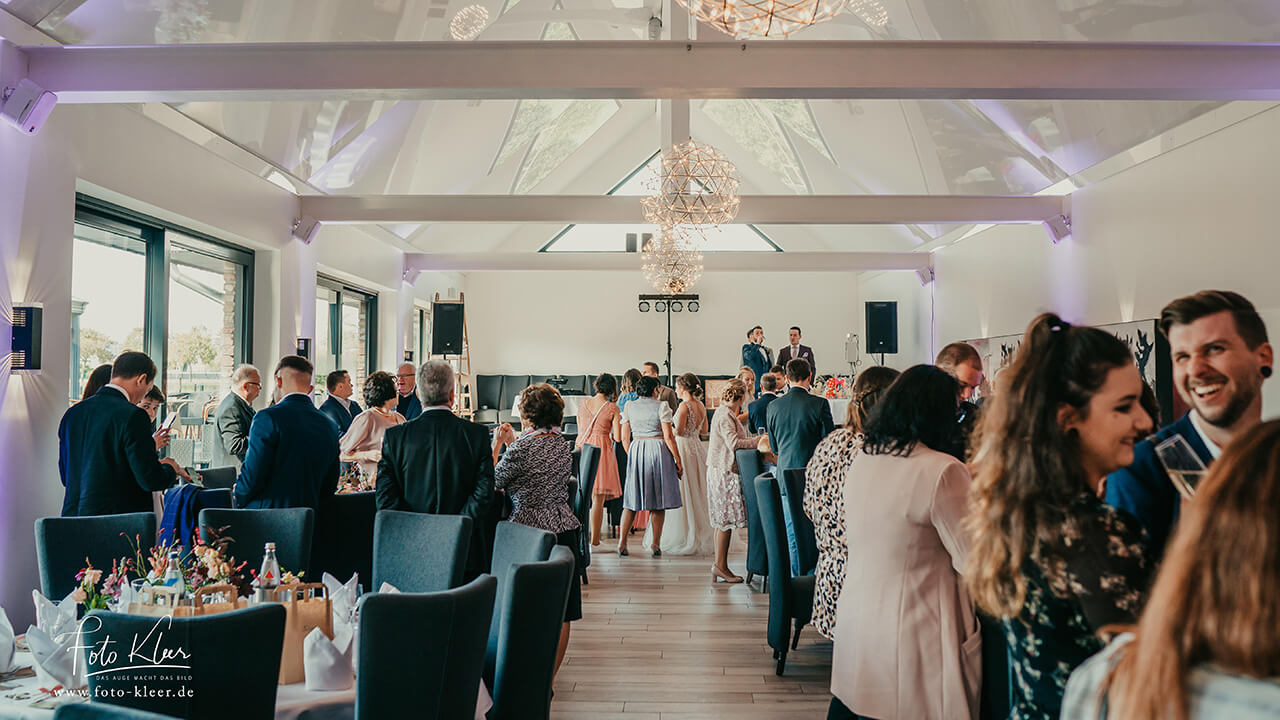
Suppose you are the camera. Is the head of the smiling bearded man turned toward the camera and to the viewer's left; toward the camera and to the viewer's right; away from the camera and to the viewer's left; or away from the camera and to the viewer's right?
toward the camera and to the viewer's left

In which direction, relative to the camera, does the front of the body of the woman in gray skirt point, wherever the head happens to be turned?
away from the camera

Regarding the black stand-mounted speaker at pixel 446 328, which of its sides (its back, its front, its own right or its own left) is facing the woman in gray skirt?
front

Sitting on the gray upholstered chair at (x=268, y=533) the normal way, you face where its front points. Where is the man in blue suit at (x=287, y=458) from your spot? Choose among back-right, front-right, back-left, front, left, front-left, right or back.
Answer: back

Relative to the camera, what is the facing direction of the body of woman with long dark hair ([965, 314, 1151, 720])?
to the viewer's right

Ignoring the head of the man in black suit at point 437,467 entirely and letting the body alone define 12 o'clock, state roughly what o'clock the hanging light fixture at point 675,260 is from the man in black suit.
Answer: The hanging light fixture is roughly at 1 o'clock from the man in black suit.

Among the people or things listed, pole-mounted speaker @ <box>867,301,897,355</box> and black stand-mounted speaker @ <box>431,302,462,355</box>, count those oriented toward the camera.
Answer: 2

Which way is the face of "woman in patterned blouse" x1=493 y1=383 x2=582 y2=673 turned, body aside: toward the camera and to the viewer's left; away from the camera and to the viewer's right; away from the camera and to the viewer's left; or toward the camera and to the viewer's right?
away from the camera and to the viewer's left

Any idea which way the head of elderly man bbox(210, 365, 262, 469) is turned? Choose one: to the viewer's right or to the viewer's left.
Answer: to the viewer's right

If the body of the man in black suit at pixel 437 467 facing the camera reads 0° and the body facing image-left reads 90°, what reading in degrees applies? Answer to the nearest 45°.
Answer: approximately 180°

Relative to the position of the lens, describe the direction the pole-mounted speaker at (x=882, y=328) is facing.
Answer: facing the viewer

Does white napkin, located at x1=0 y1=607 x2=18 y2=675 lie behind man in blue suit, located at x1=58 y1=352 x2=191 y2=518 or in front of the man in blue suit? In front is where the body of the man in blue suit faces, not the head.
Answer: behind

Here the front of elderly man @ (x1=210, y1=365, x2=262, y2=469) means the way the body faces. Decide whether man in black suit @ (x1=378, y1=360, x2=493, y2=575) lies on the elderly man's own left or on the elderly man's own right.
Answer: on the elderly man's own right

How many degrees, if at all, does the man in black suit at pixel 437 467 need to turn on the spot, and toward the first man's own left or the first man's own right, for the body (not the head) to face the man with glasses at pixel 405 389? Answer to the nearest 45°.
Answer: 0° — they already face them
